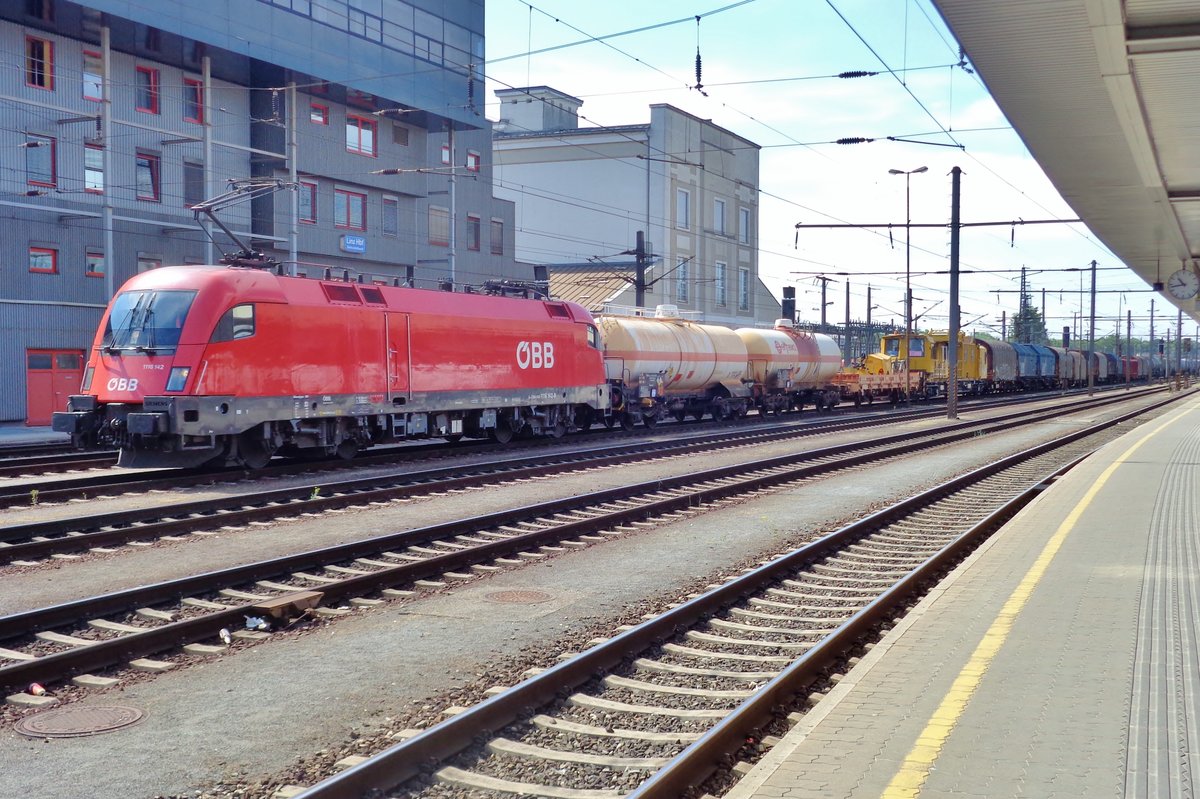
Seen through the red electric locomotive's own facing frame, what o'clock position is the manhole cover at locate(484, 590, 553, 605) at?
The manhole cover is roughly at 10 o'clock from the red electric locomotive.

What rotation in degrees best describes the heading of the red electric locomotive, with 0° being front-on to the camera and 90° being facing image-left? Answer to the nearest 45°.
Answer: approximately 45°

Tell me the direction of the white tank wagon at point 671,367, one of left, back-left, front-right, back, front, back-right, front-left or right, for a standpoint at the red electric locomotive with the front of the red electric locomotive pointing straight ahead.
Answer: back

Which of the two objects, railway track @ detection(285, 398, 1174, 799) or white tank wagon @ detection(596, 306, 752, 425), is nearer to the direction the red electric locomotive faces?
the railway track

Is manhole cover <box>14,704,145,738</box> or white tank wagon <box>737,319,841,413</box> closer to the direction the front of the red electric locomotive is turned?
the manhole cover

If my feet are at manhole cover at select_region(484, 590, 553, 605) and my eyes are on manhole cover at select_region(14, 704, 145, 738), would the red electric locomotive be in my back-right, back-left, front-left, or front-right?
back-right

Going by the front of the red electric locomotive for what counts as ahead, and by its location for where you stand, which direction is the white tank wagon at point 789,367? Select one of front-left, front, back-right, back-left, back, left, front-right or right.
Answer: back

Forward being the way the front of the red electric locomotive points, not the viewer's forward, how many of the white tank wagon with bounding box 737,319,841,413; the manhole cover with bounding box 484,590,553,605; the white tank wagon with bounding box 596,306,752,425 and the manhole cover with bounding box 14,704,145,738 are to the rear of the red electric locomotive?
2

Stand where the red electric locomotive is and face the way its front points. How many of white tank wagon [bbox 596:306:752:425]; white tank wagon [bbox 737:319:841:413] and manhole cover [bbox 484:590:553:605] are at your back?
2

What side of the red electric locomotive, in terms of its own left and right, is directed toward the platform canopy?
left

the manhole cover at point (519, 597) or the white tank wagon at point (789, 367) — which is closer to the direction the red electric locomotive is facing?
the manhole cover

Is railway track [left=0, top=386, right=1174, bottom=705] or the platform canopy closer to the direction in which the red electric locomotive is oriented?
the railway track

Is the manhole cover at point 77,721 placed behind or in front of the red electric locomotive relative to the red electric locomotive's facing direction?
in front

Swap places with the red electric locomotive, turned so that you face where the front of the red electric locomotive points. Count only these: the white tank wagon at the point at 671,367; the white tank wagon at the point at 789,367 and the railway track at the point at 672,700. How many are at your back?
2
